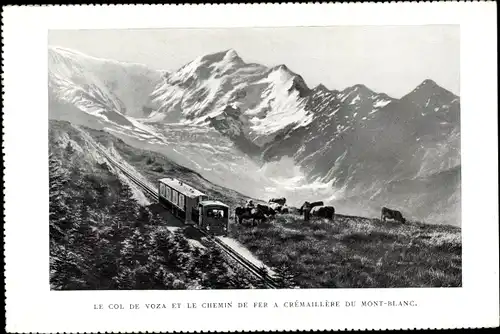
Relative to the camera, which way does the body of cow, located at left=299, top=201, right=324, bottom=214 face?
to the viewer's left
